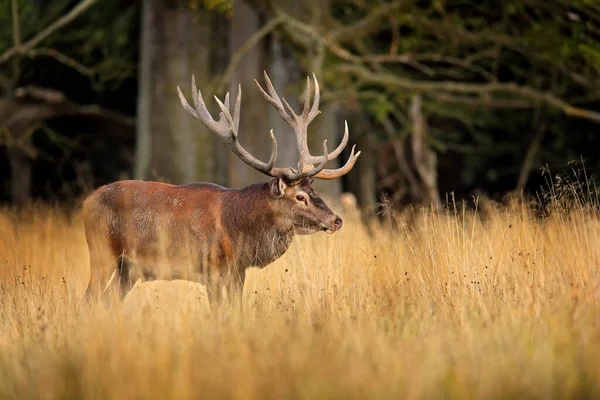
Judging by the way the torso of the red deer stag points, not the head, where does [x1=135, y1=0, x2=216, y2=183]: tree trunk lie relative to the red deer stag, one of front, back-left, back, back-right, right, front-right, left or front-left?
left

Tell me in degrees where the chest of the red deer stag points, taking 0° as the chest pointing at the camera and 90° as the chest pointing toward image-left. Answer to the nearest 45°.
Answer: approximately 270°

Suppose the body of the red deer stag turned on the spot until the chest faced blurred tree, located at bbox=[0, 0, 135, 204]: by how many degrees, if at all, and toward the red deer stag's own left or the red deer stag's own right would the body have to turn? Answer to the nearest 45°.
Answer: approximately 90° to the red deer stag's own left

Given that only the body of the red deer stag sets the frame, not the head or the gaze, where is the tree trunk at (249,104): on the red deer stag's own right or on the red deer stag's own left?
on the red deer stag's own left

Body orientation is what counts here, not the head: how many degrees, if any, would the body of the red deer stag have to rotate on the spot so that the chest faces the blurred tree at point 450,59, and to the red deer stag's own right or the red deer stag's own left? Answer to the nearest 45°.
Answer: approximately 45° to the red deer stag's own left

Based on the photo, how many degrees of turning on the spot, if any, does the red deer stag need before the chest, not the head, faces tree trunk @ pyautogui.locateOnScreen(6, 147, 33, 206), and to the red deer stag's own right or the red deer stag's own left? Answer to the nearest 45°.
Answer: approximately 90° to the red deer stag's own left
